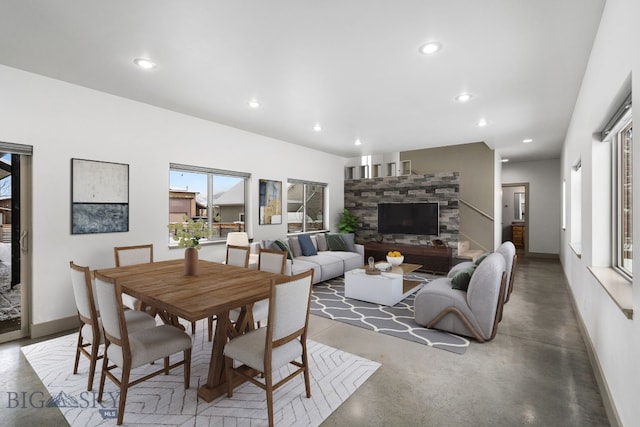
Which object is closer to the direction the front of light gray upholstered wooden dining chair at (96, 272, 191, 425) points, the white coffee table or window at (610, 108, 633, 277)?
the white coffee table

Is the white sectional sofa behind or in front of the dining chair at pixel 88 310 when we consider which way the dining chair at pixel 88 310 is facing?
in front

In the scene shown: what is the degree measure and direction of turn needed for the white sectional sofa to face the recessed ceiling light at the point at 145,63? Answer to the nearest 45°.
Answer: approximately 90° to its right

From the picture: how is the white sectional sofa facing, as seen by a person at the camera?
facing the viewer and to the right of the viewer

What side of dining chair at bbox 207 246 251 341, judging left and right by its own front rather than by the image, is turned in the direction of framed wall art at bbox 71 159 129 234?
right

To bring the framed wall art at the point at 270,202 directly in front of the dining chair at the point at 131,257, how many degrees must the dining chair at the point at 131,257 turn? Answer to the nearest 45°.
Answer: approximately 90° to its left

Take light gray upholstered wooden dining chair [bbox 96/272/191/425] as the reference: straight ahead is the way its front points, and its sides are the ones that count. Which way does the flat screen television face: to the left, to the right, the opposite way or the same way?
the opposite way

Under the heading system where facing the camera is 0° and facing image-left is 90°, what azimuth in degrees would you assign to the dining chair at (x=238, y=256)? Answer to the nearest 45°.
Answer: approximately 45°

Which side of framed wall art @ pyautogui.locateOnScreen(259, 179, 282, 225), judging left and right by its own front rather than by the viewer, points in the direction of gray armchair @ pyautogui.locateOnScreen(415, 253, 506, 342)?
front
